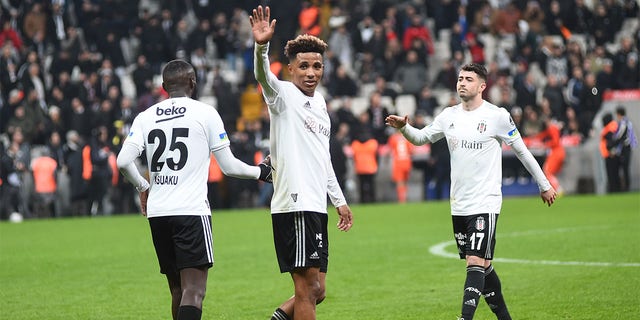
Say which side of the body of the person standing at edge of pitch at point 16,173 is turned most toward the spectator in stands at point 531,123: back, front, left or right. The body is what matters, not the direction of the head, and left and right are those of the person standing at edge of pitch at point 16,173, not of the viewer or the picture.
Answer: left

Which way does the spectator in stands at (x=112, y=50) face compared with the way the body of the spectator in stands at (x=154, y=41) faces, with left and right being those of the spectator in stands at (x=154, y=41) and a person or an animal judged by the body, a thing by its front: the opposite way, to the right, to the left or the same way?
the same way

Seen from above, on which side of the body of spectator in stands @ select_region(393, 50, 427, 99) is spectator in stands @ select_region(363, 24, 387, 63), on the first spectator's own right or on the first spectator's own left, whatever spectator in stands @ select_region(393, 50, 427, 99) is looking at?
on the first spectator's own right

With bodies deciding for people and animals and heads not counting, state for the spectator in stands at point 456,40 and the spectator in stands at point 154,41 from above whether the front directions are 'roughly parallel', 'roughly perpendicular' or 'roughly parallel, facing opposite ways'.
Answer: roughly parallel

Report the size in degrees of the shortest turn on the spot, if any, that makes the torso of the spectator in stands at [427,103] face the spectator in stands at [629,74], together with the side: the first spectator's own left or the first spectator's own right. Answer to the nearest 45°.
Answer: approximately 90° to the first spectator's own left

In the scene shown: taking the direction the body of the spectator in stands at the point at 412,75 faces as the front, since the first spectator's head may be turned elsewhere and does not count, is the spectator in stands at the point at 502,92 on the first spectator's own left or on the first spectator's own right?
on the first spectator's own left

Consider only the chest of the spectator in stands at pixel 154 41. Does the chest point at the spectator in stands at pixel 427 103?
no

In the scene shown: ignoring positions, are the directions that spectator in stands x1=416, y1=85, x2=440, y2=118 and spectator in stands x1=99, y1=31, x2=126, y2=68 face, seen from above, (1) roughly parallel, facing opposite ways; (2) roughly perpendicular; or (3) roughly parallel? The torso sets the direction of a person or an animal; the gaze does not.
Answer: roughly parallel

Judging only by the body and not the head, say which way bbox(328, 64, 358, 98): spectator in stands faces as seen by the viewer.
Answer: toward the camera

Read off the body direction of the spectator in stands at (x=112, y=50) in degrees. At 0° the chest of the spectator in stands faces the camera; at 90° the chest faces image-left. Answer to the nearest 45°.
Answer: approximately 0°

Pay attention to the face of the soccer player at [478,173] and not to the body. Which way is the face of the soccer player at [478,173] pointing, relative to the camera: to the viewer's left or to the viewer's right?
to the viewer's left

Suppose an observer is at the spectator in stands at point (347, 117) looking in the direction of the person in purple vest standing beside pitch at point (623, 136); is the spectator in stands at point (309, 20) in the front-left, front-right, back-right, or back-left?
back-left

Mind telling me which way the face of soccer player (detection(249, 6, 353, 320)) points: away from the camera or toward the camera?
toward the camera

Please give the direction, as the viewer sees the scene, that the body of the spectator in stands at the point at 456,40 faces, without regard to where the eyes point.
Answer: toward the camera

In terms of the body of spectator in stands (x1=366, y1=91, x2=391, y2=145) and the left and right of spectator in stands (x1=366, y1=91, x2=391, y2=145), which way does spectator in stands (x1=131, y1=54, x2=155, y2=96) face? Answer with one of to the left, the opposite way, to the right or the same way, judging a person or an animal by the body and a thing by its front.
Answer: the same way

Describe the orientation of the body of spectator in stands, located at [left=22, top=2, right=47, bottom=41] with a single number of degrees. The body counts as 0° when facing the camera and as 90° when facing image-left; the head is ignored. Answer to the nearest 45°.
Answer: approximately 0°
